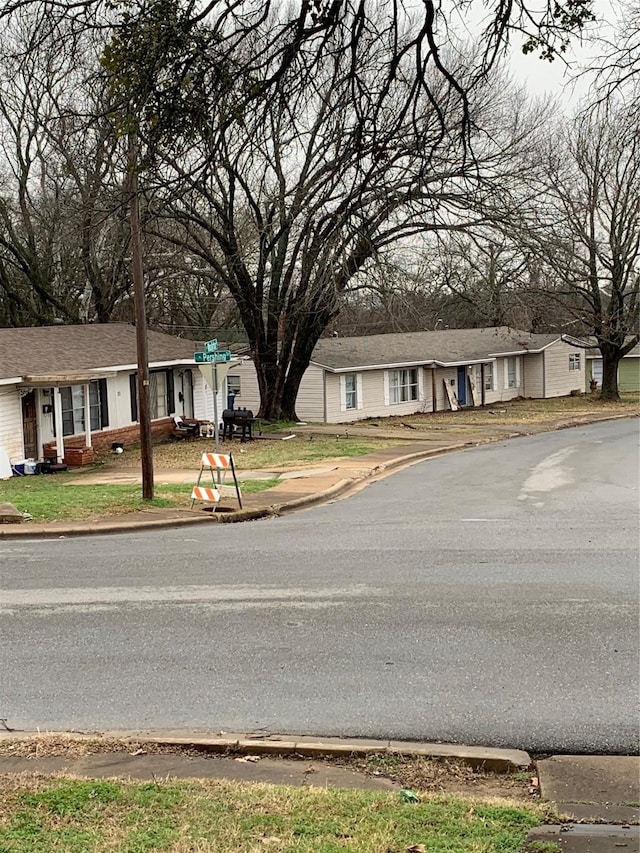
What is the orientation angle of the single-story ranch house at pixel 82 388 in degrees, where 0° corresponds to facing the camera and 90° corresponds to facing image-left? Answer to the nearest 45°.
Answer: approximately 315°

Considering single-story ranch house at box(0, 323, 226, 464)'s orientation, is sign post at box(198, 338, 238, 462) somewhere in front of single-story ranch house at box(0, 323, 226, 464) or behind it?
in front

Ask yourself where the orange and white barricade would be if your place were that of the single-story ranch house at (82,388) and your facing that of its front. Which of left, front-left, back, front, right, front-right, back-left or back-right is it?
front-right

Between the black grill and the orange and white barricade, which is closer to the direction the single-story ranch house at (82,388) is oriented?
the orange and white barricade
